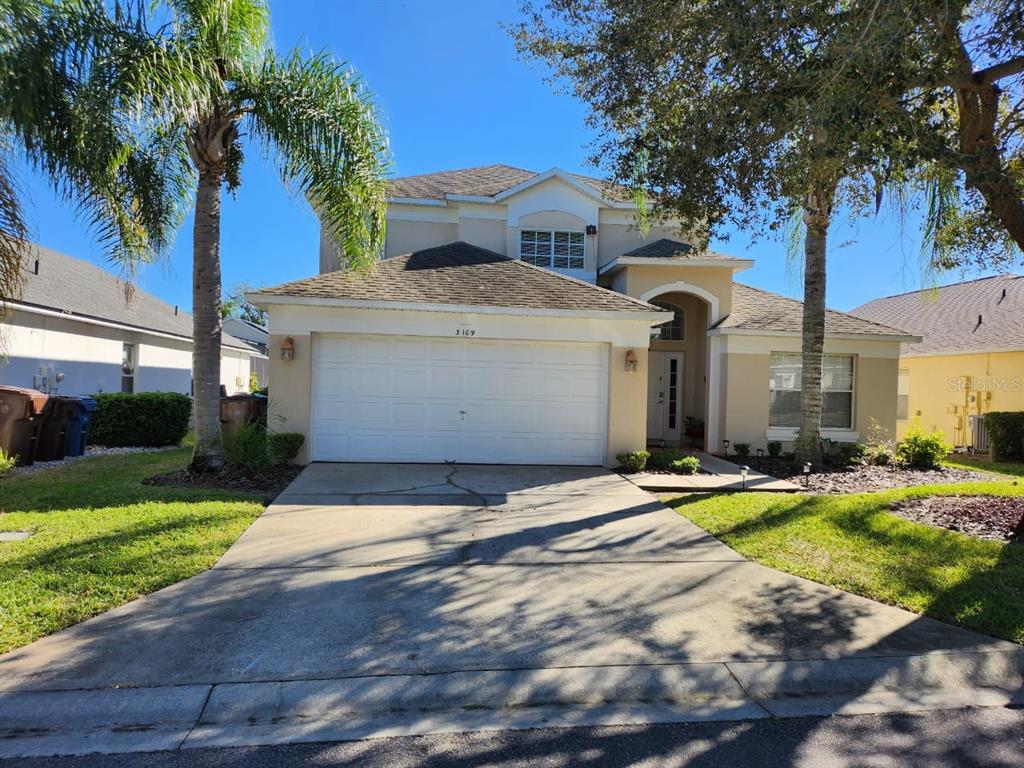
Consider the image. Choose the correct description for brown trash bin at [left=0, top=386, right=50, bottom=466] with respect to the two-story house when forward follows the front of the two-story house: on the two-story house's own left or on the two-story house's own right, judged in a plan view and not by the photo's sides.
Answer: on the two-story house's own right

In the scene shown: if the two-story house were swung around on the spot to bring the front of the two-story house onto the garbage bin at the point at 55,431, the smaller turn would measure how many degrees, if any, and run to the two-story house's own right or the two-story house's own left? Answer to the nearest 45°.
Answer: approximately 90° to the two-story house's own right

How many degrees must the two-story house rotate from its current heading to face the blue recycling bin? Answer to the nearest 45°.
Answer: approximately 90° to its right

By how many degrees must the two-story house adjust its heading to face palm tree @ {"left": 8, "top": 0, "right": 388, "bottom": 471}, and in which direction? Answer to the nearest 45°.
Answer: approximately 45° to its right

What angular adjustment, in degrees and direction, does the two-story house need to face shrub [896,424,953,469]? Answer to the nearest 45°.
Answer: approximately 90° to its left

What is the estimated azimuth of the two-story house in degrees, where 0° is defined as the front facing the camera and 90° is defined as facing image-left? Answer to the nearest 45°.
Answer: approximately 0°

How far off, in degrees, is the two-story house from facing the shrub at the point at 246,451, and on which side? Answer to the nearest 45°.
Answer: approximately 45° to its right

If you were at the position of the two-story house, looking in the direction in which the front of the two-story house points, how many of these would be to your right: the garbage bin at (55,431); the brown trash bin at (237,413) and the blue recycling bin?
3

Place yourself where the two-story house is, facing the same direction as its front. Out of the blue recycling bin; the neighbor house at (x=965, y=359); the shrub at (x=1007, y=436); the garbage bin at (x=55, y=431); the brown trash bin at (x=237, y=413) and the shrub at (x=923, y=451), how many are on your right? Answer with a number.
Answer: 3
